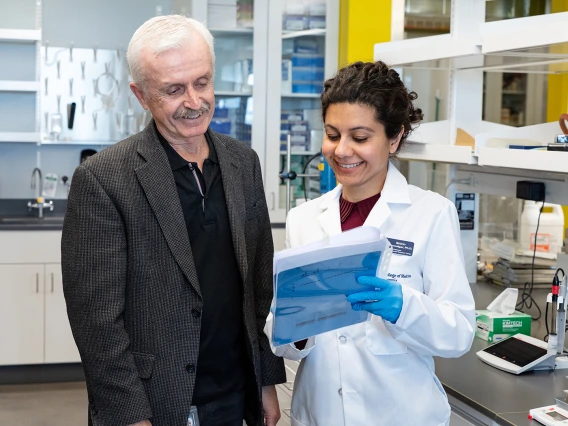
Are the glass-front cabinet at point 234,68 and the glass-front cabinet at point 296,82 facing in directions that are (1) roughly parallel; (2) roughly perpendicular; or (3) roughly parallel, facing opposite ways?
roughly parallel

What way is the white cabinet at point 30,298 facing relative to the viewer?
toward the camera

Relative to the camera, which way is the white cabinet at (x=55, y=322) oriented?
toward the camera

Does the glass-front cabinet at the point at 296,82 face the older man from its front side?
yes

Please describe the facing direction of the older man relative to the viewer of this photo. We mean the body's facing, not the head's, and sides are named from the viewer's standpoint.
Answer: facing the viewer and to the right of the viewer

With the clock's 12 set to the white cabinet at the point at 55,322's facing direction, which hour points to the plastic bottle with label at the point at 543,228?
The plastic bottle with label is roughly at 10 o'clock from the white cabinet.

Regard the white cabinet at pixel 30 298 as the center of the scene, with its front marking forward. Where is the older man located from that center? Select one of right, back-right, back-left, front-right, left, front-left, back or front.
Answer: front

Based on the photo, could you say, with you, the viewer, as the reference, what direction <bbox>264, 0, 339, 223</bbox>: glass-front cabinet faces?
facing the viewer

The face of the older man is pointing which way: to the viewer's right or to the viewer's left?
to the viewer's right

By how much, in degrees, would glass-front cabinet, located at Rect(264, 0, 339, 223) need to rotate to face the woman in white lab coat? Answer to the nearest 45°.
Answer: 0° — it already faces them
